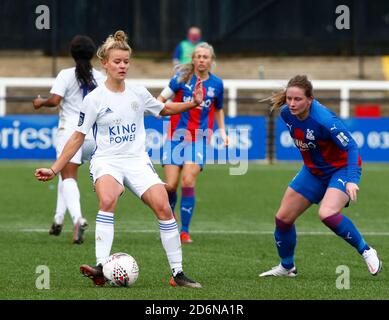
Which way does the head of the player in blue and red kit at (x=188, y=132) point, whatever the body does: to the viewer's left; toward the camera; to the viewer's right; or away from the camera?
toward the camera

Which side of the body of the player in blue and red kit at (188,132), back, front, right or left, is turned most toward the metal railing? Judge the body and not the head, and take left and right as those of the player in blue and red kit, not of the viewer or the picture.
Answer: back

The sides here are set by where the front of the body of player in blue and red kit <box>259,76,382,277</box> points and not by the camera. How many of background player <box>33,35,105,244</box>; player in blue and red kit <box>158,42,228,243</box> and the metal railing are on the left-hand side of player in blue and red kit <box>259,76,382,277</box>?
0

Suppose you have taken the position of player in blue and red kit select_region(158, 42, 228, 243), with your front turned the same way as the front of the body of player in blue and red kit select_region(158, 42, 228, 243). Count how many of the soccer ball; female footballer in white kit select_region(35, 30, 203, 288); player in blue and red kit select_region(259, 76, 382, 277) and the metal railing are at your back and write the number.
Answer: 1

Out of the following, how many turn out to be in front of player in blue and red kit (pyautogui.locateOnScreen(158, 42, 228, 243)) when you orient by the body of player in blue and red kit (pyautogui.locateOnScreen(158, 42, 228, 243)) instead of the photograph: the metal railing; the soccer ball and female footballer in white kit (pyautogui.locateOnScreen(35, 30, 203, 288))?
2

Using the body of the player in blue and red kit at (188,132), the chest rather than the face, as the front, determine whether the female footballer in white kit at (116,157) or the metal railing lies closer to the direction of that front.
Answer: the female footballer in white kit

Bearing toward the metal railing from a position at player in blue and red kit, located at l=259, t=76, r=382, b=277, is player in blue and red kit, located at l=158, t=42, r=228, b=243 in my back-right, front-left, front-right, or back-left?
front-left

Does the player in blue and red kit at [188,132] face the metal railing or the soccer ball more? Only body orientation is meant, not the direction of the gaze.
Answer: the soccer ball

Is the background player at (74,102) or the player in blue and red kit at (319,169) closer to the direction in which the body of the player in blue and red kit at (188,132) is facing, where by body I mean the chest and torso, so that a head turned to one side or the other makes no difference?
the player in blue and red kit

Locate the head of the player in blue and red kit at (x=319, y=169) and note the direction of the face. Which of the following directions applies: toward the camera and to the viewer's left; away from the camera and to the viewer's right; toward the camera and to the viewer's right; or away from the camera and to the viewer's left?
toward the camera and to the viewer's left

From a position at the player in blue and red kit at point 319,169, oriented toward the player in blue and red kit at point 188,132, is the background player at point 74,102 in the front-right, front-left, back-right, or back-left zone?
front-left

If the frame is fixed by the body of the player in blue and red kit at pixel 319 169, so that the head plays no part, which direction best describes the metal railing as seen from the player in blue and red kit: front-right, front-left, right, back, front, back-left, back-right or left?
back-right

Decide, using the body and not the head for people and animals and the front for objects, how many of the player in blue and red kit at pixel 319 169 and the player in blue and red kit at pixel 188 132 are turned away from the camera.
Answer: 0

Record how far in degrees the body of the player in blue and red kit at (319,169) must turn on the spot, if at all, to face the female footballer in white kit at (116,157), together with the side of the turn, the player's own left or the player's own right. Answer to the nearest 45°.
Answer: approximately 45° to the player's own right

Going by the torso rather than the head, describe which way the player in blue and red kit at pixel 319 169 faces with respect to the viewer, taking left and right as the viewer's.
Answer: facing the viewer and to the left of the viewer

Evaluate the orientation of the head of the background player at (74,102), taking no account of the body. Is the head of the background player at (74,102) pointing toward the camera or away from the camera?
away from the camera

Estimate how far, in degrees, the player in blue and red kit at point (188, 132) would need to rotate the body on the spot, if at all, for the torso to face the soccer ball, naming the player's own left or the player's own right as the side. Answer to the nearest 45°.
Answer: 0° — they already face it

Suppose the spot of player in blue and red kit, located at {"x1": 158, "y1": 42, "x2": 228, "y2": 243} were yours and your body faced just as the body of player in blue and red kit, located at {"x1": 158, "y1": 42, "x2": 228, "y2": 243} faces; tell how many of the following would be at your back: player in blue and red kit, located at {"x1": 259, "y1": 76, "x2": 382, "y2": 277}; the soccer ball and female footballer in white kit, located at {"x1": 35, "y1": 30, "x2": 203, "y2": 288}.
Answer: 0

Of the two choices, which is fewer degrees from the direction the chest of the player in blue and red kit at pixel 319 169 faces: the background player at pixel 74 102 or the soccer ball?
the soccer ball

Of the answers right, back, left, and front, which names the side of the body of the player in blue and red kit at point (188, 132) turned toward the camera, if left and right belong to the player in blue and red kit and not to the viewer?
front
